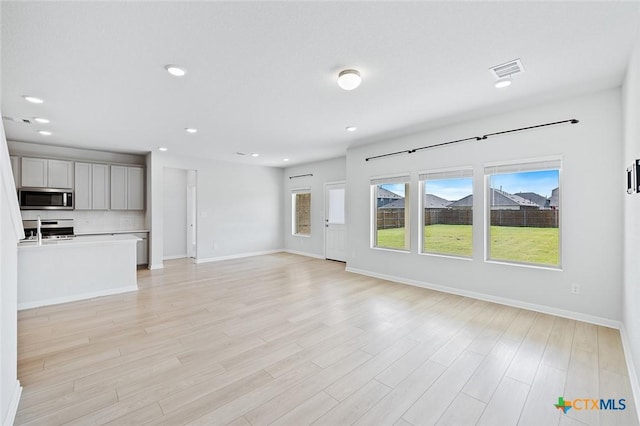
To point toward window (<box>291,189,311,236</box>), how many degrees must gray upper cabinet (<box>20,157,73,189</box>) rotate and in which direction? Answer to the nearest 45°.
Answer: approximately 90° to its left

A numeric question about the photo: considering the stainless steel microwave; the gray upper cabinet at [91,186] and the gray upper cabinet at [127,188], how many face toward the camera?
3

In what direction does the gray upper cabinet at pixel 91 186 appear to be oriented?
toward the camera

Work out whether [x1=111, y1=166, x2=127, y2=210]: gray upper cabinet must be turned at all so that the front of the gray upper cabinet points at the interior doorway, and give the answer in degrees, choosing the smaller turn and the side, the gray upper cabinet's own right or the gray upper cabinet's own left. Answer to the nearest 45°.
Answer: approximately 135° to the gray upper cabinet's own left

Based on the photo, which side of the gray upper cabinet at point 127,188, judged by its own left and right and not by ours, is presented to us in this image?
front

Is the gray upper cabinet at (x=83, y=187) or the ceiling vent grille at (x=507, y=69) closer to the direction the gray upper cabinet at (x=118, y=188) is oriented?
the ceiling vent grille

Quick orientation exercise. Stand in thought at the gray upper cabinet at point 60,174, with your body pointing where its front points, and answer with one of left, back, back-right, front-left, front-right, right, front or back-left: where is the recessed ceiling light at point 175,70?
front

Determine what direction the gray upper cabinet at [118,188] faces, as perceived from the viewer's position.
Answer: facing the viewer

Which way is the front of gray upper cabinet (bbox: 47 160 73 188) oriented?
toward the camera

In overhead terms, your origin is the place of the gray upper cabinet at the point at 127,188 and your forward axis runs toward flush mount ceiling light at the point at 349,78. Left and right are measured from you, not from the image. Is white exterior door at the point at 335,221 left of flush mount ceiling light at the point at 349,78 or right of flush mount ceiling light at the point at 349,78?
left

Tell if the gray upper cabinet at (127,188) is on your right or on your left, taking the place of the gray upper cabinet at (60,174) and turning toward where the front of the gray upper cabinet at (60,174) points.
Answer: on your left

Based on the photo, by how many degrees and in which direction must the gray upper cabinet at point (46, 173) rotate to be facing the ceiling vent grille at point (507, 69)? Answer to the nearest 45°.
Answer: approximately 45° to its left

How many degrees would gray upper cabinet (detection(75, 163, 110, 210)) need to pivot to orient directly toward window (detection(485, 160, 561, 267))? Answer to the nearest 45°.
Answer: approximately 45° to its left

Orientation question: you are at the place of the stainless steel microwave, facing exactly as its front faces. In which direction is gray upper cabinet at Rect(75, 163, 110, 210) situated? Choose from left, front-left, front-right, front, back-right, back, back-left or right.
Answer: left

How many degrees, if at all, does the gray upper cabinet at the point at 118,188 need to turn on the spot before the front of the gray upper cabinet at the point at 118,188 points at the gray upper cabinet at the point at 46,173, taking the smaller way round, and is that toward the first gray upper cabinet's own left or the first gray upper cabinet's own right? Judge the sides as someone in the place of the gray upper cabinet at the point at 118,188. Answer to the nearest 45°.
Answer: approximately 90° to the first gray upper cabinet's own right
